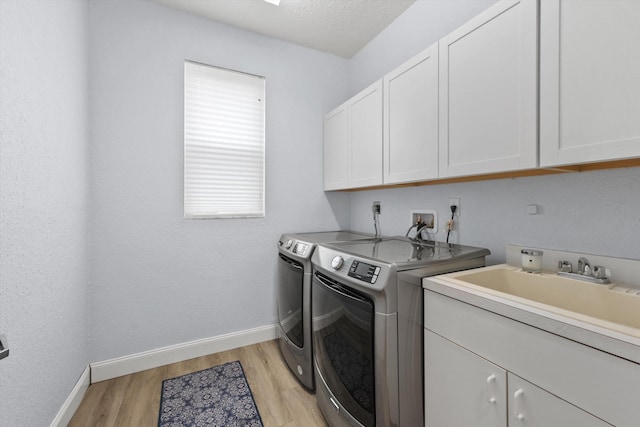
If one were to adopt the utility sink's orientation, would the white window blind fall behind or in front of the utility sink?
in front

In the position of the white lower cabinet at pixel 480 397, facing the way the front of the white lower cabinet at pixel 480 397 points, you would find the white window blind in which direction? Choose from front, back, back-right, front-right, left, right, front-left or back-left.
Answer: front-right

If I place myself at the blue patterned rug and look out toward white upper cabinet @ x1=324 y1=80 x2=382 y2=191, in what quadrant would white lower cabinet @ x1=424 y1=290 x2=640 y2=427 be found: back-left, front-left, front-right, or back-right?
front-right

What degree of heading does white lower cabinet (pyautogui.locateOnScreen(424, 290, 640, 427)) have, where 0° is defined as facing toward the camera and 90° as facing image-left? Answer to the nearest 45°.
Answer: approximately 45°

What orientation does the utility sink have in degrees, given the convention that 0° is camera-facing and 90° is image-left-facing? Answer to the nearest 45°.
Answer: approximately 45°

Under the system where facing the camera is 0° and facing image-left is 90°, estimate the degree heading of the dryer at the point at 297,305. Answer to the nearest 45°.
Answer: approximately 45°

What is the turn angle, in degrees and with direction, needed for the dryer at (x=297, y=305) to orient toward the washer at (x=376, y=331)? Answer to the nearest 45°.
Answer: approximately 90° to its left

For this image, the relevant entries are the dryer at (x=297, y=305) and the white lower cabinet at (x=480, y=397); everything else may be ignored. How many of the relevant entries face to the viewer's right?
0

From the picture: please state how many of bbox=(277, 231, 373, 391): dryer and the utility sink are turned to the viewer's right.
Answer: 0

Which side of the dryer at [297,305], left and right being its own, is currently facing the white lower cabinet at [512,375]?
left

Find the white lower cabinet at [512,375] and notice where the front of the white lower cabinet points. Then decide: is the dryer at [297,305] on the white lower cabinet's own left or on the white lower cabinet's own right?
on the white lower cabinet's own right
